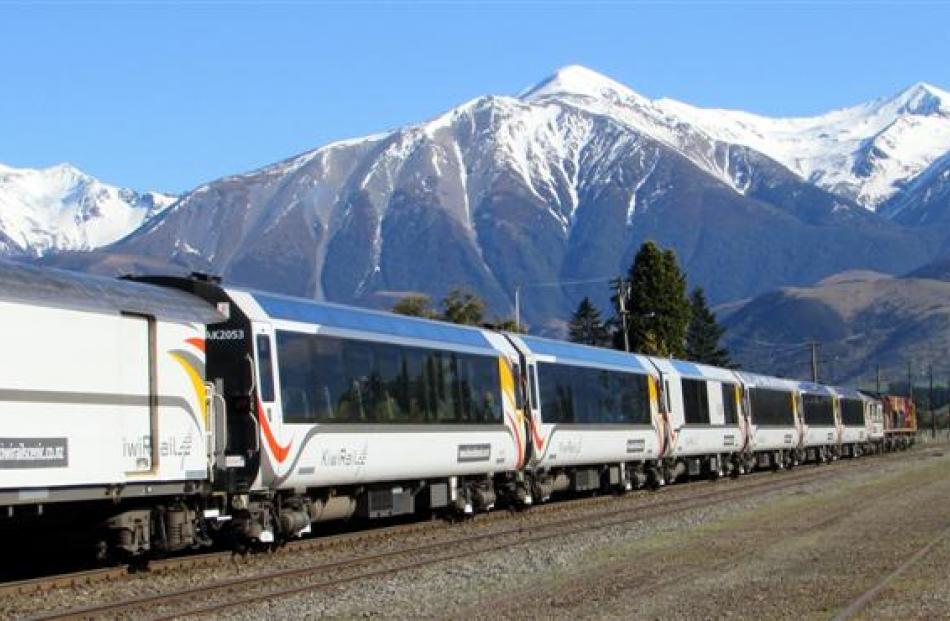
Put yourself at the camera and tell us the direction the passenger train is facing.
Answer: facing away from the viewer and to the right of the viewer
